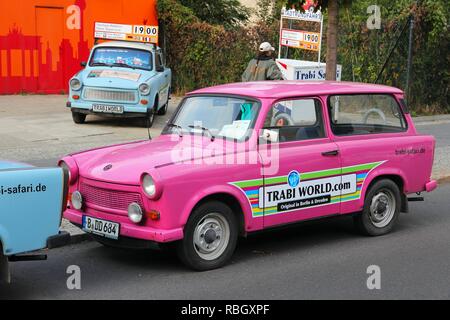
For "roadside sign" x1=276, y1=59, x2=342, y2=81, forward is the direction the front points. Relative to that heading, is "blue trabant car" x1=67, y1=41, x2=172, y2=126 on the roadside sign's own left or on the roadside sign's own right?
on the roadside sign's own right

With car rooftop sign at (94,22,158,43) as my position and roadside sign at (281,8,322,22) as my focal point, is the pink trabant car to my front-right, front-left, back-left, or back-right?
front-right

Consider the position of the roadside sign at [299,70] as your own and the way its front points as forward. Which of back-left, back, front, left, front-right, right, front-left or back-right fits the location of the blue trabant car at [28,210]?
front

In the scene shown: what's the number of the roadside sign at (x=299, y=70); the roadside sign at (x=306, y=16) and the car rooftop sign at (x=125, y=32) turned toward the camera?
3

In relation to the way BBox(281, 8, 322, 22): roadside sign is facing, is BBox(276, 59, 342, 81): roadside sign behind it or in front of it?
in front

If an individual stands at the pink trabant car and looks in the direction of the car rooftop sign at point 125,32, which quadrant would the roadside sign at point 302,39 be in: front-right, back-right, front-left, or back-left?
front-right

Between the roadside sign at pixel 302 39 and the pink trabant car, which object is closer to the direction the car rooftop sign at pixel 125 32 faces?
the pink trabant car

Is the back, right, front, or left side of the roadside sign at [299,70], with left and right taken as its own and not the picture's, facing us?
front

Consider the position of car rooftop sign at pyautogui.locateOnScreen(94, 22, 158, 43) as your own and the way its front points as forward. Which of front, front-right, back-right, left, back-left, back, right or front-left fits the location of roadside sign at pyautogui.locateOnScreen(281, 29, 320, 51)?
front-left

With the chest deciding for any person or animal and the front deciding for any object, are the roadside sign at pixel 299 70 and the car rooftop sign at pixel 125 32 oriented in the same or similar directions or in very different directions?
same or similar directions

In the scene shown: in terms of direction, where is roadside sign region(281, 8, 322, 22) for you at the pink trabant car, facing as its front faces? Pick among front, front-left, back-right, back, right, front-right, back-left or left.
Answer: back-right

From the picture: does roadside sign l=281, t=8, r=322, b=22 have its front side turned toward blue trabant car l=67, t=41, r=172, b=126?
no

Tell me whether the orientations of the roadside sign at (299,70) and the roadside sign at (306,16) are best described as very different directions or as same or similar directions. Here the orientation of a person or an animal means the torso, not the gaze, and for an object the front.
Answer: same or similar directions

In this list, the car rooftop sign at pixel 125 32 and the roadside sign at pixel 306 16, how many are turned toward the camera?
2

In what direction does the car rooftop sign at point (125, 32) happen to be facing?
toward the camera

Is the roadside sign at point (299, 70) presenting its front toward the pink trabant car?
yes
